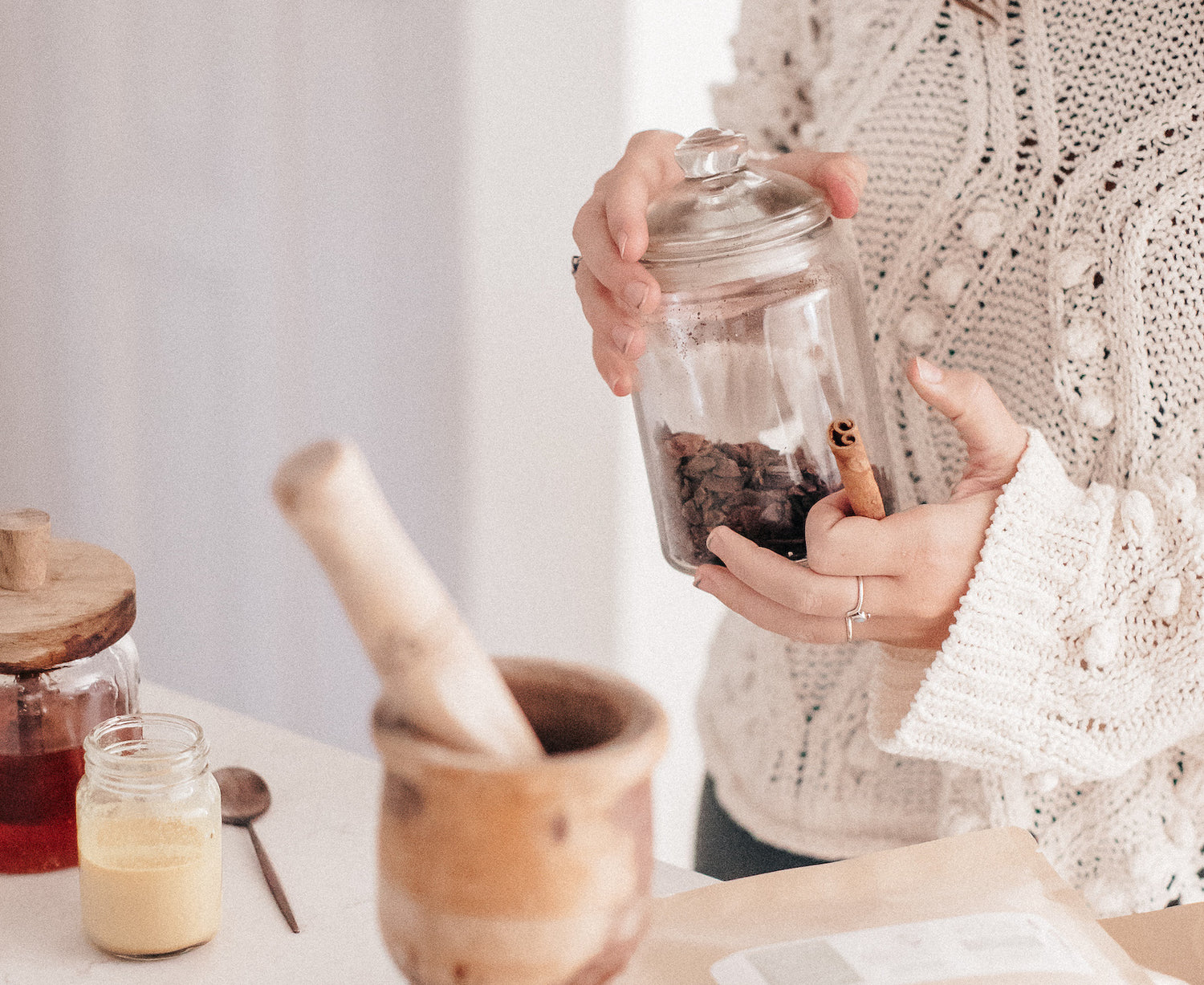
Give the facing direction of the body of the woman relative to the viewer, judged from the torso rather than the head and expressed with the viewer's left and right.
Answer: facing the viewer and to the left of the viewer
